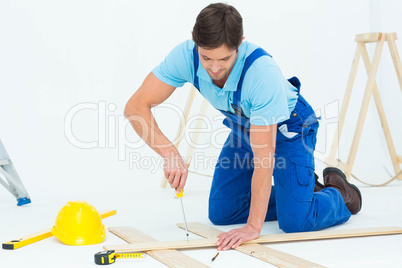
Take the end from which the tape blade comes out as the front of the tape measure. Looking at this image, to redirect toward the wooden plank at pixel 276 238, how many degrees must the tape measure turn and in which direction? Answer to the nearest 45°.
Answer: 0° — it already faces it

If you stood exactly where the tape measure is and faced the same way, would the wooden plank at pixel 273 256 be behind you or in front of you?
in front

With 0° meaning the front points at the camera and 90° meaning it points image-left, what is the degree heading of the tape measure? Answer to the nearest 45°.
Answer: approximately 270°
